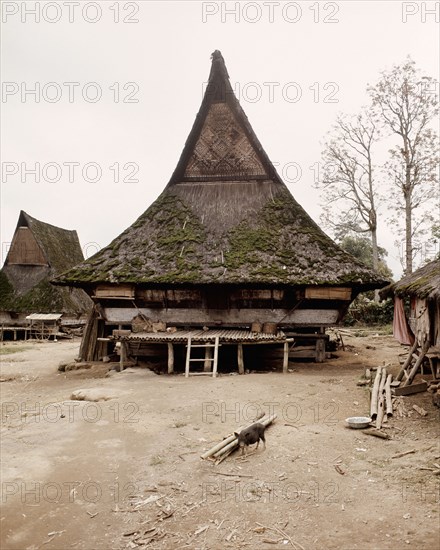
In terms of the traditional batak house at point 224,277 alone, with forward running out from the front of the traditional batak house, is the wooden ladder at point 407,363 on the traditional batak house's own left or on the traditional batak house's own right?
on the traditional batak house's own left

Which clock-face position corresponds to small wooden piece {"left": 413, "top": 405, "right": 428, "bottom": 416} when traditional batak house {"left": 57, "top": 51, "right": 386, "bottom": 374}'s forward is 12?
The small wooden piece is roughly at 11 o'clock from the traditional batak house.

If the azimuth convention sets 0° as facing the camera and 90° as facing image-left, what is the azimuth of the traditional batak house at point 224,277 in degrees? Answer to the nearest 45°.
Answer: approximately 0°

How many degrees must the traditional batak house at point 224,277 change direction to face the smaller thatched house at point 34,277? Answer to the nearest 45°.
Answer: approximately 135° to its right
